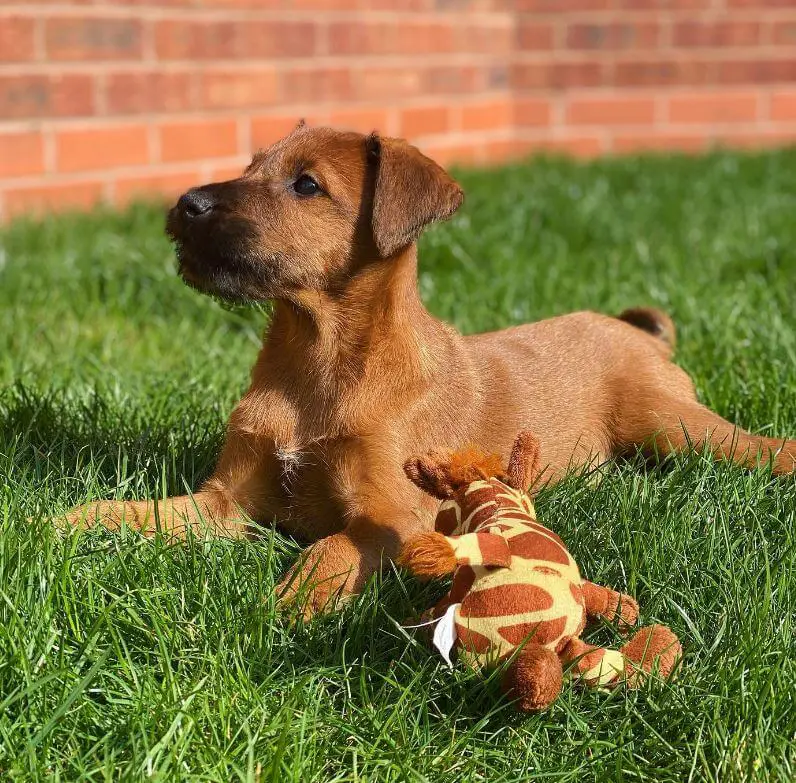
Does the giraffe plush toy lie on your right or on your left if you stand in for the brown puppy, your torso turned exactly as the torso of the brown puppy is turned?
on your left

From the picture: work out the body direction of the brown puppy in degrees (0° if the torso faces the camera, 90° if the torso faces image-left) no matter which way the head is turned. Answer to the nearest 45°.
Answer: approximately 45°
